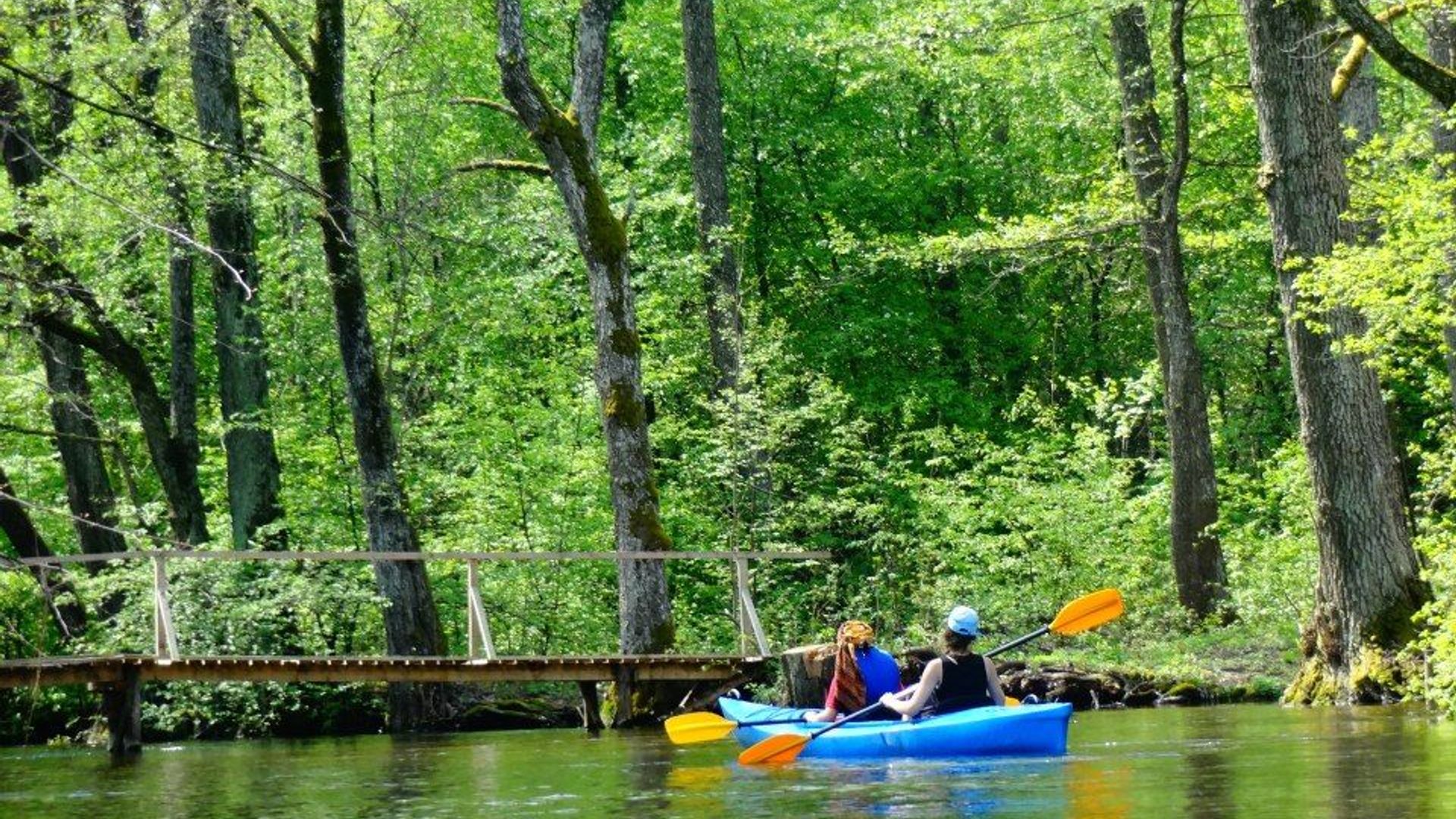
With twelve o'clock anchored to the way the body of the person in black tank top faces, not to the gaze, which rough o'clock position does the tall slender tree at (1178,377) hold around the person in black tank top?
The tall slender tree is roughly at 2 o'clock from the person in black tank top.

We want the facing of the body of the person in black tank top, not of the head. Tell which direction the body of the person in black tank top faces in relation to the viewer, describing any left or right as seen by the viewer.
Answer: facing away from the viewer and to the left of the viewer

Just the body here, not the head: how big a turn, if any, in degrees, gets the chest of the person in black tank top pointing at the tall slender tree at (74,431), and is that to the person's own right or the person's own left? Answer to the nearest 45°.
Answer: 0° — they already face it
